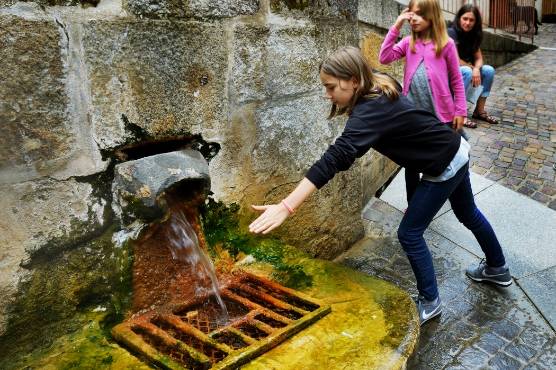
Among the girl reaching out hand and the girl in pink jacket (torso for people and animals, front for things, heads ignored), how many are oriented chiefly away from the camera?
0

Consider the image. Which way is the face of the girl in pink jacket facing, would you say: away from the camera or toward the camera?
toward the camera

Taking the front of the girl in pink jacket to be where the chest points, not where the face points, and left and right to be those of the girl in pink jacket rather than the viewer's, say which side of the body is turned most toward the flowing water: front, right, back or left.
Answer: front

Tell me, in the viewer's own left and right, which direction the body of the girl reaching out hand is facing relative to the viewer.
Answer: facing to the left of the viewer

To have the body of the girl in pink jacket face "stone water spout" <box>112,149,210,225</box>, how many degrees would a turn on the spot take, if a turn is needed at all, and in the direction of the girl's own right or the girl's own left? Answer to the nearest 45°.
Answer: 0° — they already face it

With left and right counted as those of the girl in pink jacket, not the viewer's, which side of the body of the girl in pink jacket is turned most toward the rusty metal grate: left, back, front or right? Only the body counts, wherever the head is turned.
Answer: front

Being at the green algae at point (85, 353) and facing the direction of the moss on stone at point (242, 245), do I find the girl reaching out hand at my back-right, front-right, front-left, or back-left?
front-right

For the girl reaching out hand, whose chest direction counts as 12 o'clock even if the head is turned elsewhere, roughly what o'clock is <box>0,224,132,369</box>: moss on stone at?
The moss on stone is roughly at 11 o'clock from the girl reaching out hand.

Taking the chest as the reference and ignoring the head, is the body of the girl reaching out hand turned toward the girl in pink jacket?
no

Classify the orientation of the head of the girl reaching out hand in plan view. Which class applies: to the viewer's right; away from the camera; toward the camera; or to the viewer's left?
to the viewer's left

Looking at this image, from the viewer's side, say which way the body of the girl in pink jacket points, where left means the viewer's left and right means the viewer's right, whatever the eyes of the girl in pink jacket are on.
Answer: facing the viewer and to the left of the viewer

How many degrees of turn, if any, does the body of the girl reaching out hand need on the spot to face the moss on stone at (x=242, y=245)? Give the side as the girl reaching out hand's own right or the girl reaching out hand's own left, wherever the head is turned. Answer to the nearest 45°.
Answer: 0° — they already face it

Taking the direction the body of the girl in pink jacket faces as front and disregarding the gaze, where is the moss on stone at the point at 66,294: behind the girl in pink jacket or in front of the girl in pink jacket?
in front

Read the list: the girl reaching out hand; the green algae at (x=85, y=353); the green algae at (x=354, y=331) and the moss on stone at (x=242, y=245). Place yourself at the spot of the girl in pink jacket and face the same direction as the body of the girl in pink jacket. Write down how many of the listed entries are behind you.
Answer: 0

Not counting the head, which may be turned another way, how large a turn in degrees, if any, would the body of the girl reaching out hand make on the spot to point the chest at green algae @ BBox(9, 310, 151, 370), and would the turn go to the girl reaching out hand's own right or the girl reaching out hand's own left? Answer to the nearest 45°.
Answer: approximately 45° to the girl reaching out hand's own left
